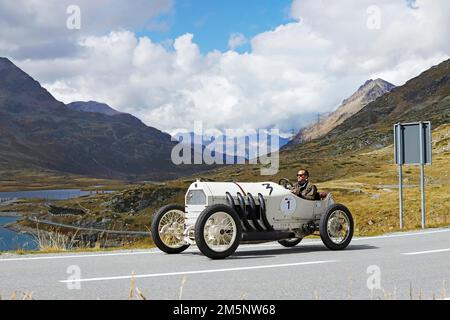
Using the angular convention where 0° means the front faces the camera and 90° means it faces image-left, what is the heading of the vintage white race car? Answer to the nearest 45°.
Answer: approximately 45°

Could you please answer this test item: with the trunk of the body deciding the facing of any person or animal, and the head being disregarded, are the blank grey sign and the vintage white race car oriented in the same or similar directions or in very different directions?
very different directions

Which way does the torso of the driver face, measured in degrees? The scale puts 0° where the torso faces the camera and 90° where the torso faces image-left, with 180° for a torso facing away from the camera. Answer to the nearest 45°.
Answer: approximately 45°

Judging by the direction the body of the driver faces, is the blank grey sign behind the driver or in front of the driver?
behind

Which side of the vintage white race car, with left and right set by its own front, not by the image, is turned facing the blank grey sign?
back
